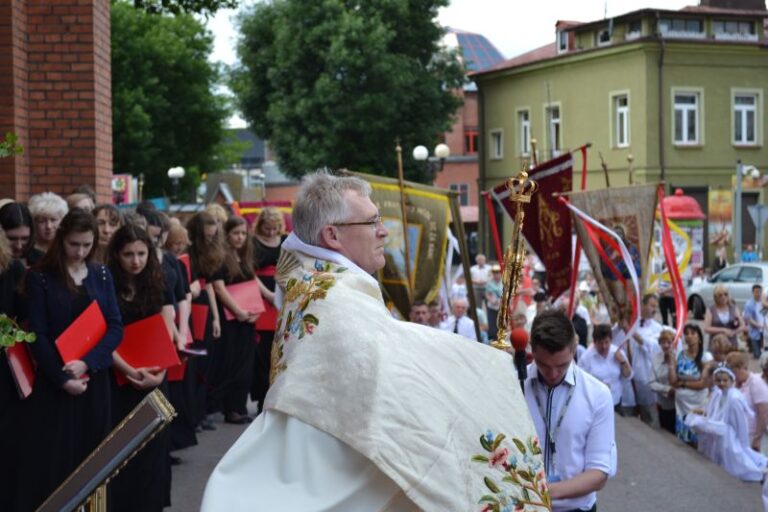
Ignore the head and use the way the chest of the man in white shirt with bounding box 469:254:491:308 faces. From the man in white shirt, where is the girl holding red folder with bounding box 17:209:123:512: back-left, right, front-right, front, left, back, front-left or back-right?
front

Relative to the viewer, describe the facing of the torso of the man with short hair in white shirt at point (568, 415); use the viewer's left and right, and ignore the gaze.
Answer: facing the viewer and to the left of the viewer

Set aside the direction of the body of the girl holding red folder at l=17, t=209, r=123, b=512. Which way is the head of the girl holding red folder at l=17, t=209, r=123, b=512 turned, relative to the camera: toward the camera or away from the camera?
toward the camera

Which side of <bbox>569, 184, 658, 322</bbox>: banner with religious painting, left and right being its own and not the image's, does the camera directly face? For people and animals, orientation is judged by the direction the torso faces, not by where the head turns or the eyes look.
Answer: front

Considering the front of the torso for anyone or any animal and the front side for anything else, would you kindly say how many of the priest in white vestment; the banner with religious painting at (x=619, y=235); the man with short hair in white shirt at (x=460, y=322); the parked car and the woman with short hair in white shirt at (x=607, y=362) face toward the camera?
3

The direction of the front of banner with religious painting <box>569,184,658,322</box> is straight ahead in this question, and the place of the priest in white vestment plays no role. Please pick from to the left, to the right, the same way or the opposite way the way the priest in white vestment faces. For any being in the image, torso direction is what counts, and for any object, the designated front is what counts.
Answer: to the left

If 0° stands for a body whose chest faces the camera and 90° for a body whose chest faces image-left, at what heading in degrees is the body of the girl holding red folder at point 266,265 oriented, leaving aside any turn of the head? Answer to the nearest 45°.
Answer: approximately 315°

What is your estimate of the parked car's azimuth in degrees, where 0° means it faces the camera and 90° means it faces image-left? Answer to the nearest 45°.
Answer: approximately 90°

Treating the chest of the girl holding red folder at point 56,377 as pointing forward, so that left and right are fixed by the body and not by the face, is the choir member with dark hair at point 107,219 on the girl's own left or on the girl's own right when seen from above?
on the girl's own left

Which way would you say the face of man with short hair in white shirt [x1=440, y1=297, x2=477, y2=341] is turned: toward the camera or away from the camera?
toward the camera

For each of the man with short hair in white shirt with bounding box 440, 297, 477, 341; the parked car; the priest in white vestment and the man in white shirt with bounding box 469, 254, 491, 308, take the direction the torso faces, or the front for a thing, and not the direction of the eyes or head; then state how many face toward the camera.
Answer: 2
